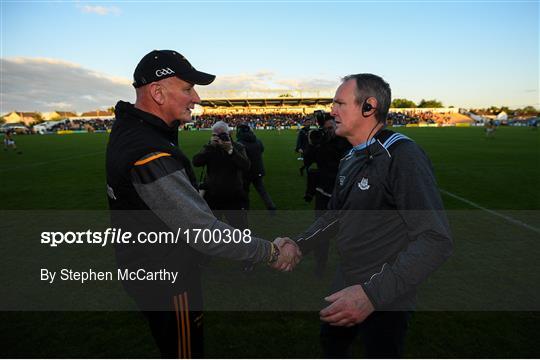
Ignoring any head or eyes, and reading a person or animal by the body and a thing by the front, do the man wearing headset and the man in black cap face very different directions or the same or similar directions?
very different directions

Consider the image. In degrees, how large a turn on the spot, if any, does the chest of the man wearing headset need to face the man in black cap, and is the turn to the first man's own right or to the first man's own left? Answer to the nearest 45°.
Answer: approximately 45° to the first man's own right

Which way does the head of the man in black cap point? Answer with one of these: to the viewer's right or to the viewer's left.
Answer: to the viewer's right

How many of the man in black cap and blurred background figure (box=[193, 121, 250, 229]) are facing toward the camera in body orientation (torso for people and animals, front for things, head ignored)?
1

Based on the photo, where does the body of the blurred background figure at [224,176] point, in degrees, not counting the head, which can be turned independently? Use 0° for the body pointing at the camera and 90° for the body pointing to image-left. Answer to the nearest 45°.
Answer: approximately 0°

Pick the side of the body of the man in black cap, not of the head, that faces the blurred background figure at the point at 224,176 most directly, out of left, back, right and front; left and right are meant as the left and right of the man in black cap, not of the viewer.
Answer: left

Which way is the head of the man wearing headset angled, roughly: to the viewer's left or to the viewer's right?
to the viewer's left

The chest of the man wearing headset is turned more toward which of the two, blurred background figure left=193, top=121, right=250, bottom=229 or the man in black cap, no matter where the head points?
the man in black cap

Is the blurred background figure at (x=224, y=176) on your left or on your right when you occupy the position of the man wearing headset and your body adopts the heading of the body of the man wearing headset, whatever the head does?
on your right

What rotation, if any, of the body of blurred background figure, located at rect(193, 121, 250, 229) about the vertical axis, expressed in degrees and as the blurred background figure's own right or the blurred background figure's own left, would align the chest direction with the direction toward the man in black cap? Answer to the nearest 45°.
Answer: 0° — they already face them

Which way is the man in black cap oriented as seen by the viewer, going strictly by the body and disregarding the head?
to the viewer's right

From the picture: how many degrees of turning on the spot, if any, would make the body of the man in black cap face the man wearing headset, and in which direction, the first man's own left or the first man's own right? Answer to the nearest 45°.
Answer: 0° — they already face them

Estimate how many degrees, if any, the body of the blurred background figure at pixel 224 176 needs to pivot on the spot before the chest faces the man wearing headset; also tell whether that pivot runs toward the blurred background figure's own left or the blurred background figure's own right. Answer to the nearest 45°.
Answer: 0° — they already face them
